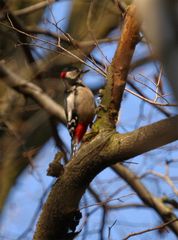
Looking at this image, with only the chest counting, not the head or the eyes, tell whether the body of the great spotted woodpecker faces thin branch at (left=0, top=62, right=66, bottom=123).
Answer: no
